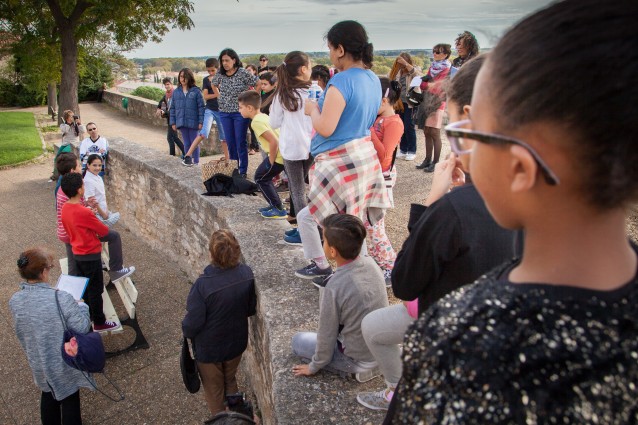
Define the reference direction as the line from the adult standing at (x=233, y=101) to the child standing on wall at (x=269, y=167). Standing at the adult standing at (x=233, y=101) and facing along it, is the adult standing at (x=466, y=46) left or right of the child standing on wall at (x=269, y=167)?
left

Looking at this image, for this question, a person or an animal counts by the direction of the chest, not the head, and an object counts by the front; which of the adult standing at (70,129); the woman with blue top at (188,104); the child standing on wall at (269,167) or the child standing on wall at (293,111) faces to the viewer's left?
the child standing on wall at (269,167)

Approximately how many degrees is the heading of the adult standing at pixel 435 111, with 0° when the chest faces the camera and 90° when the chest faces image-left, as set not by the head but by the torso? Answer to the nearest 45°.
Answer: approximately 45°

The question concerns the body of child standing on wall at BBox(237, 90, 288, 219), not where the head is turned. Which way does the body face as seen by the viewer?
to the viewer's left

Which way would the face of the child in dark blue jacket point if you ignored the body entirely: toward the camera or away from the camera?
away from the camera

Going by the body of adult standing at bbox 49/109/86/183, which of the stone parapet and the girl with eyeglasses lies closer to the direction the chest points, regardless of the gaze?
the girl with eyeglasses

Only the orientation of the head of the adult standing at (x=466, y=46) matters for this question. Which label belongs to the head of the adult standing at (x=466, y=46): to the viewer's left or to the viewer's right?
to the viewer's left
